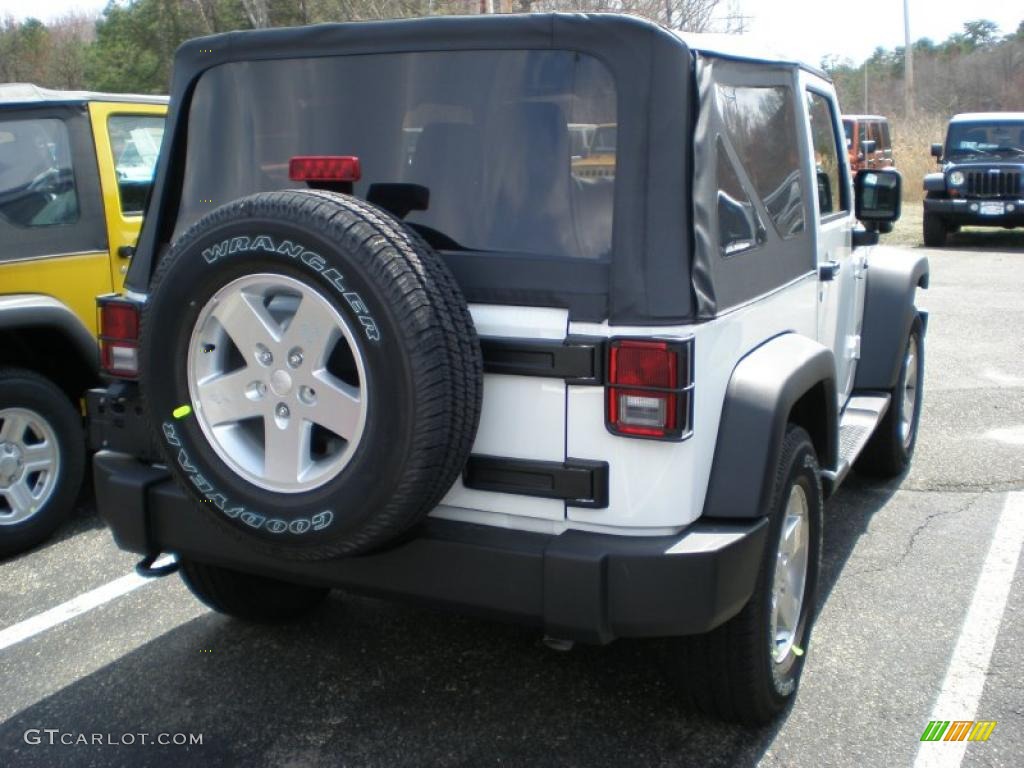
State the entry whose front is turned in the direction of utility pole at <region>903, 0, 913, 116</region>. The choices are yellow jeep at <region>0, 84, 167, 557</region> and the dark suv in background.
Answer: the yellow jeep

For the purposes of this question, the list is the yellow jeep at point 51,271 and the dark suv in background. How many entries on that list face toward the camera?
1

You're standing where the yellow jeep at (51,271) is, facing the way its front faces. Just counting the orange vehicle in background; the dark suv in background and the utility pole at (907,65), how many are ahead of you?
3

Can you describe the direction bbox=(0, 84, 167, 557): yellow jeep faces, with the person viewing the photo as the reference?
facing away from the viewer and to the right of the viewer

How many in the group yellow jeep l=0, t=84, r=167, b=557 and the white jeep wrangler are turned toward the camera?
0

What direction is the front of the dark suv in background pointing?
toward the camera

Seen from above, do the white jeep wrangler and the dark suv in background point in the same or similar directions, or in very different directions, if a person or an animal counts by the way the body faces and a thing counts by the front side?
very different directions

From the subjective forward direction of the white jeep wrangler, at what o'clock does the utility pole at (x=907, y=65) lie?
The utility pole is roughly at 11 o'clock from the white jeep wrangler.

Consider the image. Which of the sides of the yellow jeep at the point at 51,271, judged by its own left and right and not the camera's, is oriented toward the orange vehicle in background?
front

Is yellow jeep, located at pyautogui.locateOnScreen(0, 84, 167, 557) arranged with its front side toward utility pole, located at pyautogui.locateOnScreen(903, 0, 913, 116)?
yes

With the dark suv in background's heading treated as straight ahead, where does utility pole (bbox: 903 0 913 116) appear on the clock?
The utility pole is roughly at 6 o'clock from the dark suv in background.

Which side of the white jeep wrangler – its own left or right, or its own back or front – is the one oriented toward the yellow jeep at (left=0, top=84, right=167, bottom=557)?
left

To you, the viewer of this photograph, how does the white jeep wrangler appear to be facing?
facing away from the viewer and to the right of the viewer

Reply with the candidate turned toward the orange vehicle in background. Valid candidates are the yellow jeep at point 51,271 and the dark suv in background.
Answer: the yellow jeep

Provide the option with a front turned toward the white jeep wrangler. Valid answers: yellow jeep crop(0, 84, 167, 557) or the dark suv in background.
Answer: the dark suv in background

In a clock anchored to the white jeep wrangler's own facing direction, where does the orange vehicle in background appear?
The orange vehicle in background is roughly at 11 o'clock from the white jeep wrangler.

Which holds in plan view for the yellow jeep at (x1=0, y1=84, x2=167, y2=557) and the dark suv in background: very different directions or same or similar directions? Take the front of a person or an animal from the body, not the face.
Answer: very different directions

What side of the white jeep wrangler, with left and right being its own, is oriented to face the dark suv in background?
front

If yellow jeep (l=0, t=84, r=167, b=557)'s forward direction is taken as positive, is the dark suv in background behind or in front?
in front
